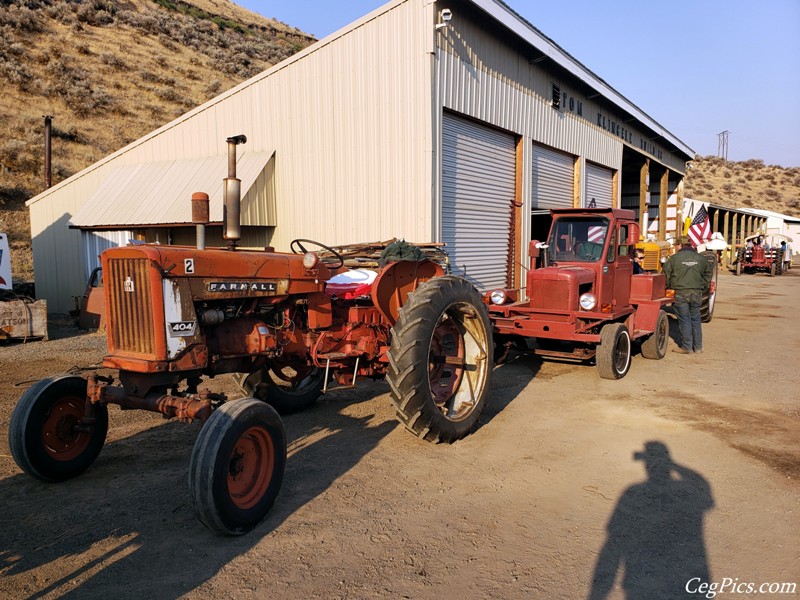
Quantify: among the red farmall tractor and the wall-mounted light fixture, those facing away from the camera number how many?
0

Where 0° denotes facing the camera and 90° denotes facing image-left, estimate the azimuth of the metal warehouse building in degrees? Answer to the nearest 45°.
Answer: approximately 315°

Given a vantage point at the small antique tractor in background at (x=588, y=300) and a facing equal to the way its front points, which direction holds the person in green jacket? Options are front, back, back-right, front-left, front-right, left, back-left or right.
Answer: back

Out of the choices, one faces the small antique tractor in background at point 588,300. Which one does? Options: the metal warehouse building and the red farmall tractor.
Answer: the metal warehouse building

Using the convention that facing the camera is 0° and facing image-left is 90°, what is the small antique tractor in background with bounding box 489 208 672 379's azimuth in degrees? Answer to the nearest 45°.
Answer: approximately 45°

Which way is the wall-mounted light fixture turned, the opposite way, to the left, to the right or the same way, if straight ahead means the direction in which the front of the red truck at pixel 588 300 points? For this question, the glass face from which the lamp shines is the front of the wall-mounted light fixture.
to the left

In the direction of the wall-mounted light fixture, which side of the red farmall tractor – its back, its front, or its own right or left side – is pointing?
back

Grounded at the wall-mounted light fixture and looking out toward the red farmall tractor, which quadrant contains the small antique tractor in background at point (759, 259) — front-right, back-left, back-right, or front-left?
back-left

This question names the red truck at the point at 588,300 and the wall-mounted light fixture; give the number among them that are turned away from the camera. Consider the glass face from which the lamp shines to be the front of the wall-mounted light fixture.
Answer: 0

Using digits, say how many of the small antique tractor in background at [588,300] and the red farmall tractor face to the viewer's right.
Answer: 0

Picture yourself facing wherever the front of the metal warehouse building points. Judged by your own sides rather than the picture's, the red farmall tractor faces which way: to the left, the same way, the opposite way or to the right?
to the right

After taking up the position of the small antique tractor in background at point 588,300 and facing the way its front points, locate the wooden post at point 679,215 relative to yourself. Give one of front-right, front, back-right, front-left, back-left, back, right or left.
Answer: back-right

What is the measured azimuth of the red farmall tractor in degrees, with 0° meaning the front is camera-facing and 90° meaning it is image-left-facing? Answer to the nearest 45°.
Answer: approximately 45°

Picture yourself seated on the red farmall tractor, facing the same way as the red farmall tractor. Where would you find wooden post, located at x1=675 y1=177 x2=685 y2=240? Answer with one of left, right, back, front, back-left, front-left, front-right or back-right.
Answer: back

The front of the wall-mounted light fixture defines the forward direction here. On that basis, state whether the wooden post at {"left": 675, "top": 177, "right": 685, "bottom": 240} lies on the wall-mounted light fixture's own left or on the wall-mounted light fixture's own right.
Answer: on the wall-mounted light fixture's own left
